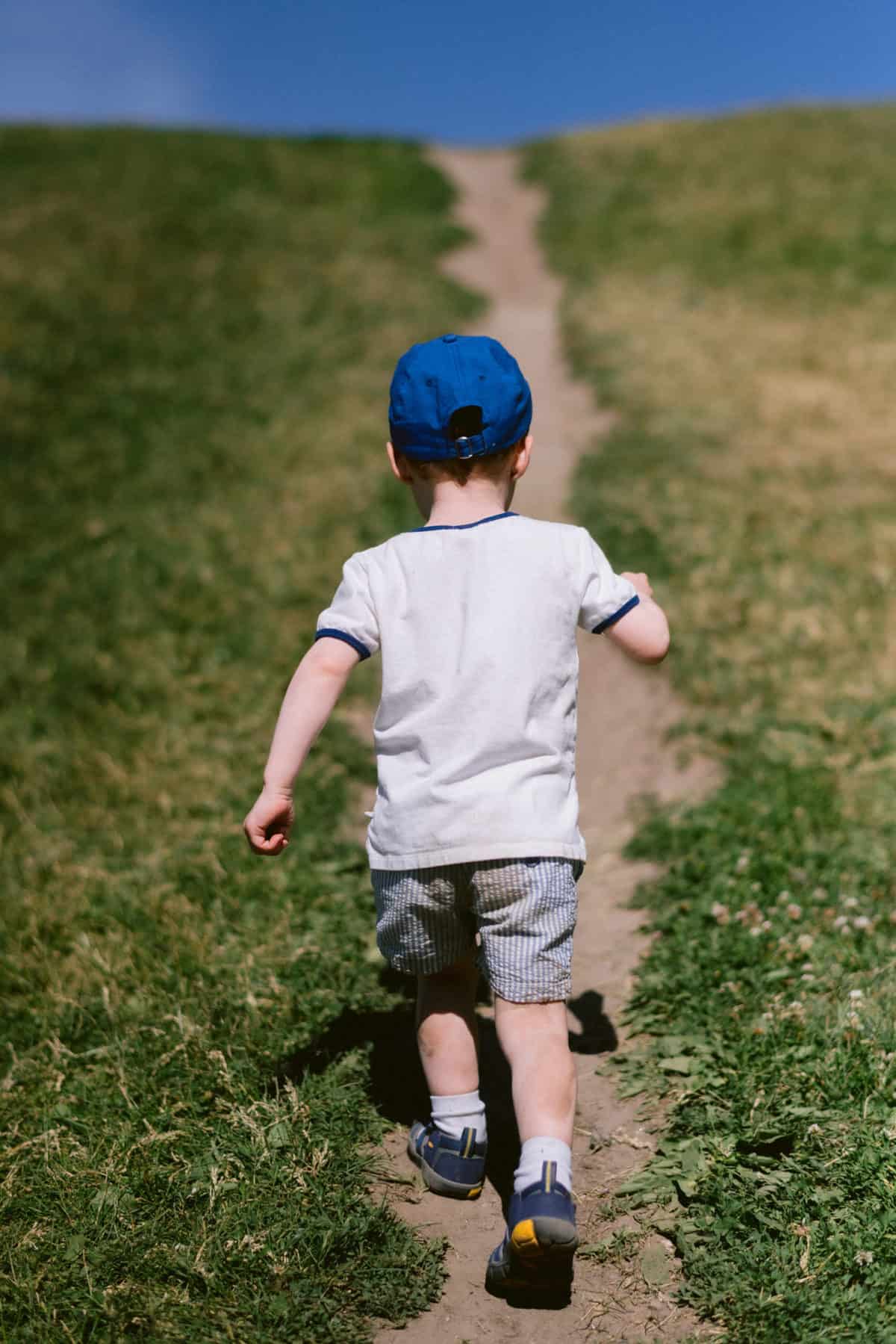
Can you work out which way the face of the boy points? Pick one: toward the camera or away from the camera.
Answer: away from the camera

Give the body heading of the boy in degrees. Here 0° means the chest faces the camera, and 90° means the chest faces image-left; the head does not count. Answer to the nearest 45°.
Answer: approximately 180°
